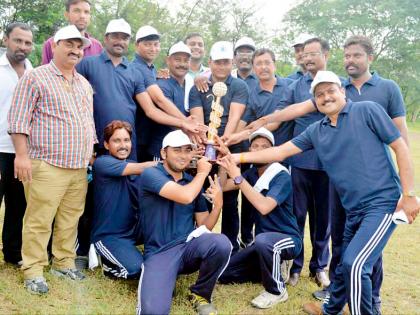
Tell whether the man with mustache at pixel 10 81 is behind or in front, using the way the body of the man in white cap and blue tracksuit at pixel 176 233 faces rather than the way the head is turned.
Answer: behind

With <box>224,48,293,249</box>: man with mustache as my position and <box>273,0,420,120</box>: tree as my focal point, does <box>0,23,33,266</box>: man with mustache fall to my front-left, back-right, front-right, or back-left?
back-left

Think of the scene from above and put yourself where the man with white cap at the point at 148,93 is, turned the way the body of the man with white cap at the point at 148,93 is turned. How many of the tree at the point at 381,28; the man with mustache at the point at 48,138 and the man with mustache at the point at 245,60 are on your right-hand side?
1

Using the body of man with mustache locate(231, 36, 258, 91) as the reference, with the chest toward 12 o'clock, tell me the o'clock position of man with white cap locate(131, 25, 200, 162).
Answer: man with white cap locate(131, 25, 200, 162) is roughly at 2 o'clock from man with mustache locate(231, 36, 258, 91).

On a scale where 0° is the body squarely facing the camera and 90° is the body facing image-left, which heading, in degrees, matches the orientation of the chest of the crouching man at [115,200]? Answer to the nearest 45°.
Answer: approximately 315°

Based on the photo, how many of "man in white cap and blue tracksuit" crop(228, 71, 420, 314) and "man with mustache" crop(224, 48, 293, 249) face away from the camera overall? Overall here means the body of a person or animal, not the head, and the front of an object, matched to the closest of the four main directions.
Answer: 0

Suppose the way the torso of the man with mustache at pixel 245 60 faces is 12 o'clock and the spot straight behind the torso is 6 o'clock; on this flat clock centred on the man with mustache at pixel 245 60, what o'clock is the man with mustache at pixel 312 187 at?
the man with mustache at pixel 312 187 is roughly at 11 o'clock from the man with mustache at pixel 245 60.

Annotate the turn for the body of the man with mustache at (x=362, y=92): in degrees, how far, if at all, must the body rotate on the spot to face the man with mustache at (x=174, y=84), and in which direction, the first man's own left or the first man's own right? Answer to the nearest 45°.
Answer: approximately 45° to the first man's own right

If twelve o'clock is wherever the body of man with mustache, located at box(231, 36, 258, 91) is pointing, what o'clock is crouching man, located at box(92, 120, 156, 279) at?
The crouching man is roughly at 1 o'clock from the man with mustache.
